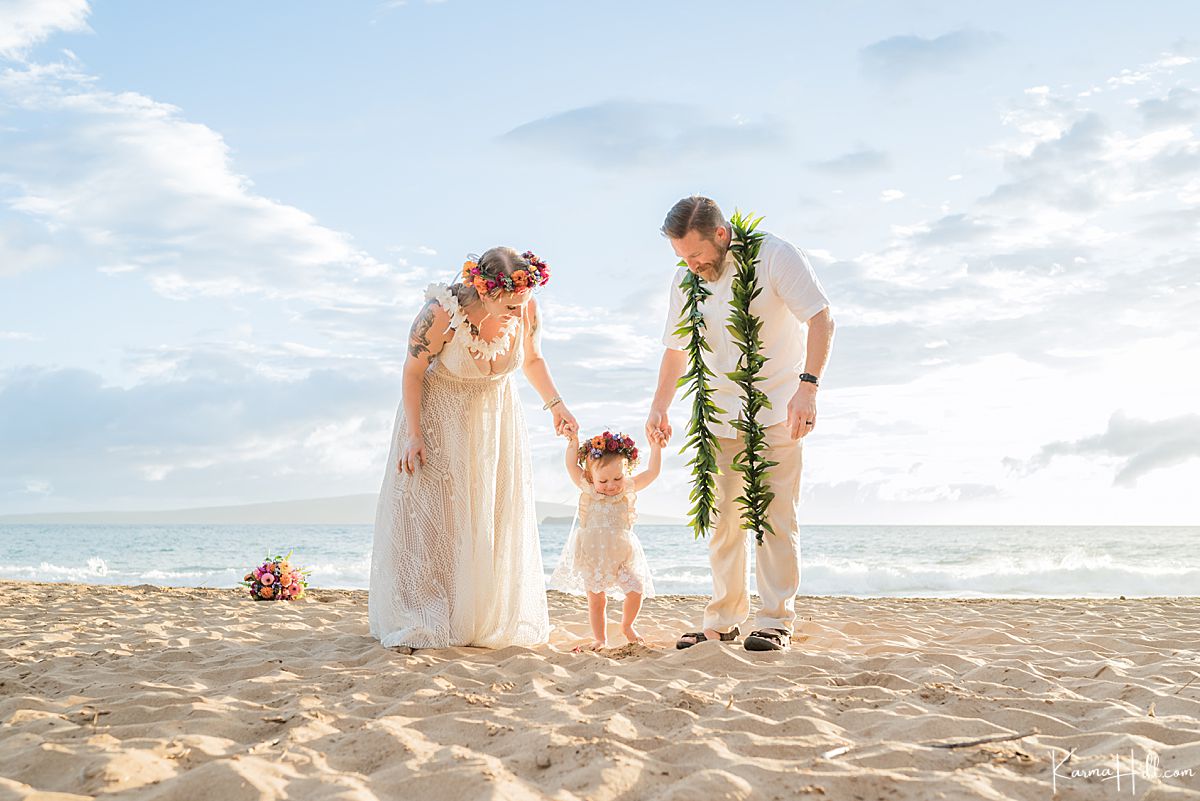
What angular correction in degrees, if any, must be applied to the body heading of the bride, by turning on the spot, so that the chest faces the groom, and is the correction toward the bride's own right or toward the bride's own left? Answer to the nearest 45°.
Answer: approximately 45° to the bride's own left

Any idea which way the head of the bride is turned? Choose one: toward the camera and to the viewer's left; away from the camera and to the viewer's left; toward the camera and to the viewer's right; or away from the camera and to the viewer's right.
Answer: toward the camera and to the viewer's right

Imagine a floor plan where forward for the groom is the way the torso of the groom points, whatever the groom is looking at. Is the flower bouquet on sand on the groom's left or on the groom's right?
on the groom's right

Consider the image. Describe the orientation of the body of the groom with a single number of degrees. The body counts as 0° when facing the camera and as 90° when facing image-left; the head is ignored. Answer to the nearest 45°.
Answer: approximately 45°

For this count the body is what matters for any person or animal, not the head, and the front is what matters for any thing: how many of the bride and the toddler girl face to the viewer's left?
0

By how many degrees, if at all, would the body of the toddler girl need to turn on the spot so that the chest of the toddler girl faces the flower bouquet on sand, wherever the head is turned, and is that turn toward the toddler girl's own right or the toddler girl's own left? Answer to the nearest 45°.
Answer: approximately 135° to the toddler girl's own right

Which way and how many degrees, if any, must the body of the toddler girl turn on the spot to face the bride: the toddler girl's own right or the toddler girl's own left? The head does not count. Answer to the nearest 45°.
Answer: approximately 45° to the toddler girl's own right

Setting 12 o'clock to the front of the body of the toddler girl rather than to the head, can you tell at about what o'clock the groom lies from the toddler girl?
The groom is roughly at 10 o'clock from the toddler girl.

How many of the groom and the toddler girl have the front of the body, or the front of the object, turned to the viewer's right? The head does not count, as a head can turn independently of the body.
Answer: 0
